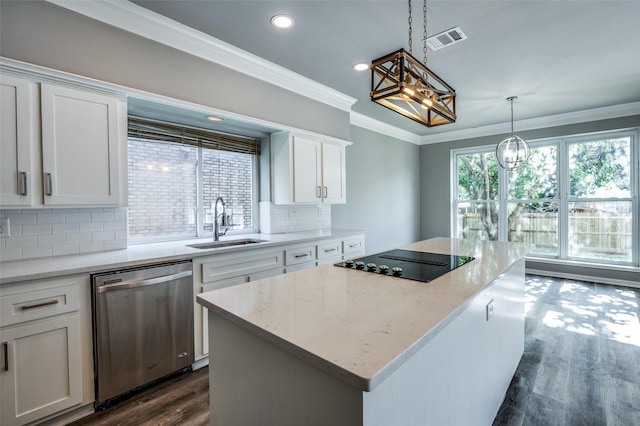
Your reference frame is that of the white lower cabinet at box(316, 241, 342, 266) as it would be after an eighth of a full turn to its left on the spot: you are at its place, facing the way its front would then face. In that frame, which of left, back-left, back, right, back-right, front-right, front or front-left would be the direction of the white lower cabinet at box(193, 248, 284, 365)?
back-right

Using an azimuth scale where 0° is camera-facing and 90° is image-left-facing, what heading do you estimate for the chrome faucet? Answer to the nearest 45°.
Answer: approximately 315°

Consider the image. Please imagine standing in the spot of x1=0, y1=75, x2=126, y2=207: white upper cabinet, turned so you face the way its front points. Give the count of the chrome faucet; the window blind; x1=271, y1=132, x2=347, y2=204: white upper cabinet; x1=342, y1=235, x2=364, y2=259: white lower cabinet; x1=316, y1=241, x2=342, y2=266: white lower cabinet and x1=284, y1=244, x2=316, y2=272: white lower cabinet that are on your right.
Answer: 0

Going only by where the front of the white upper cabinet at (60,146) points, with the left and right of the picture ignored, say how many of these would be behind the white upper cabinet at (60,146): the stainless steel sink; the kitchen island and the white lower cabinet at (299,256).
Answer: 0

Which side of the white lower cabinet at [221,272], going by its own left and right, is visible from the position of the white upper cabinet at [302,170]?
left

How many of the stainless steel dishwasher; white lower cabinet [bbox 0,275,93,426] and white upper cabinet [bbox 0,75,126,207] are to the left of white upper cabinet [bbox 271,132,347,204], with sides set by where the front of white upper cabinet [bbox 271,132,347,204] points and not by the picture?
0

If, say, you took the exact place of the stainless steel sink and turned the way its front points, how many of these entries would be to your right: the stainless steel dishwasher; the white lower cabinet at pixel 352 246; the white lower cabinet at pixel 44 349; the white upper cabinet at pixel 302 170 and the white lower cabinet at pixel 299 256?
2

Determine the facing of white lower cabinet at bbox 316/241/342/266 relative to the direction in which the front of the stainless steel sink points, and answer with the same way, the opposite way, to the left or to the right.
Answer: the same way

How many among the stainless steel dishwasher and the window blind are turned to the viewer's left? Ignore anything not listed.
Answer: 0

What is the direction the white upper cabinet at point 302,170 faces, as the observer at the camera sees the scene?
facing the viewer and to the right of the viewer

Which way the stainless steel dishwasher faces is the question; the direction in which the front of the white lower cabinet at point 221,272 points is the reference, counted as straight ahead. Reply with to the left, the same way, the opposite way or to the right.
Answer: the same way

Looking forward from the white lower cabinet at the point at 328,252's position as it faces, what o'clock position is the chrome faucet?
The chrome faucet is roughly at 4 o'clock from the white lower cabinet.

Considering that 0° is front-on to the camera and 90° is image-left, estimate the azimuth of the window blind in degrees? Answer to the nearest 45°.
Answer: approximately 315°

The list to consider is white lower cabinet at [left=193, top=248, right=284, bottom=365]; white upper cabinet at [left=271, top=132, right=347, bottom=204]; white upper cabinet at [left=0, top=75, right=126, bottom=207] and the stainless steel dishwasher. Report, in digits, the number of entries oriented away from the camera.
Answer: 0

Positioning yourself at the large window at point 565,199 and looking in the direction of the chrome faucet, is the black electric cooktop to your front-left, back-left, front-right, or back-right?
front-left

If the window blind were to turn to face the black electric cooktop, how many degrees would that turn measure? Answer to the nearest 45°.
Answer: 0° — it already faces it

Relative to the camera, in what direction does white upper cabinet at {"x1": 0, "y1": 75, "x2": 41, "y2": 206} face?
facing the viewer

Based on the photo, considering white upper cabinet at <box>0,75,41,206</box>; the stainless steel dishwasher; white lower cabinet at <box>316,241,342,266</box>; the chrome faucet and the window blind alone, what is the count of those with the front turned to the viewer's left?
0

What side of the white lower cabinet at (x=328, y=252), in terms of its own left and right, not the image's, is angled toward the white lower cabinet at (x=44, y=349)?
right

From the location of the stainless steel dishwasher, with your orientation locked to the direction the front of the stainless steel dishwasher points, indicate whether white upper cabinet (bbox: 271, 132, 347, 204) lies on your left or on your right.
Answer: on your left

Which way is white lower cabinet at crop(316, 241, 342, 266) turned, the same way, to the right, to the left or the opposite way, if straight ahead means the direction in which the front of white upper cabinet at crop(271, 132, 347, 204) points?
the same way
